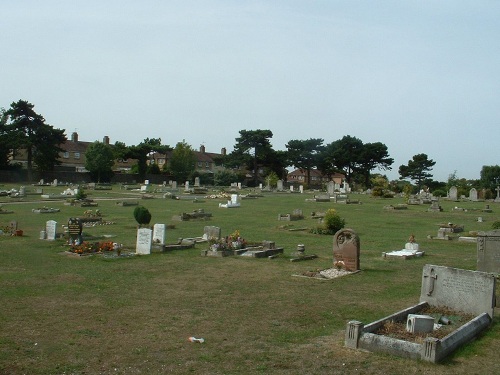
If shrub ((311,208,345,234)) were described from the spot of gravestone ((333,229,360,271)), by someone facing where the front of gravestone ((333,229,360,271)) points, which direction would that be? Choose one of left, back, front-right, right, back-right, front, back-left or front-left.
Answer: back-right

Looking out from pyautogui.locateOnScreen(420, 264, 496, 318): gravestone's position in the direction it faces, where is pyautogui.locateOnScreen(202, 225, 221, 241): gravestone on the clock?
pyautogui.locateOnScreen(202, 225, 221, 241): gravestone is roughly at 3 o'clock from pyautogui.locateOnScreen(420, 264, 496, 318): gravestone.

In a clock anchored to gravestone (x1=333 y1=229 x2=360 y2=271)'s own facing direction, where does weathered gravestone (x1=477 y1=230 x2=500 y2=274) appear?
The weathered gravestone is roughly at 8 o'clock from the gravestone.

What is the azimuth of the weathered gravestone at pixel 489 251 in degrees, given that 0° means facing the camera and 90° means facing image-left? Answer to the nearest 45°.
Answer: approximately 45°

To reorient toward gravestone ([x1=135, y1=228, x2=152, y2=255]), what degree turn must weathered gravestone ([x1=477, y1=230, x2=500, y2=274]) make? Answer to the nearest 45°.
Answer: approximately 45° to its right

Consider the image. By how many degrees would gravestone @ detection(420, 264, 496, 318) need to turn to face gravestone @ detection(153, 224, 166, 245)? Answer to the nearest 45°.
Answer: approximately 90° to its right

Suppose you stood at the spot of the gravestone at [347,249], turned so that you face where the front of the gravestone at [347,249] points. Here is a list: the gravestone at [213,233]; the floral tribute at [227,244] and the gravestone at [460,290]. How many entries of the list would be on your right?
2
